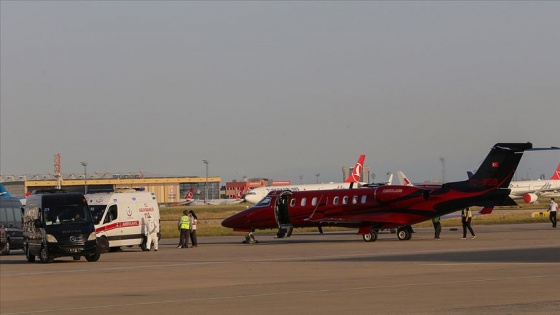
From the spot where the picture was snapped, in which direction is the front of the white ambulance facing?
facing the viewer and to the left of the viewer

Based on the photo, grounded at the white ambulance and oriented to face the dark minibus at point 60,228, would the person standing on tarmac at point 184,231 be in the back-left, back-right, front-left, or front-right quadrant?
back-left

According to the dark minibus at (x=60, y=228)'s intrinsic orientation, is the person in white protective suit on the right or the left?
on its left

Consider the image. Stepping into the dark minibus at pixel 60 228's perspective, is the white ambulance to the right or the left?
on its left

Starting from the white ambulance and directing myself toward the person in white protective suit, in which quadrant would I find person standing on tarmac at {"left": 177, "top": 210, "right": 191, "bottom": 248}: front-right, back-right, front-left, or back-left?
front-left

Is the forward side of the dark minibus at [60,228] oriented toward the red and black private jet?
no

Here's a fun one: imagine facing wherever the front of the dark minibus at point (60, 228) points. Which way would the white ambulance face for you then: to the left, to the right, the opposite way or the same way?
to the right

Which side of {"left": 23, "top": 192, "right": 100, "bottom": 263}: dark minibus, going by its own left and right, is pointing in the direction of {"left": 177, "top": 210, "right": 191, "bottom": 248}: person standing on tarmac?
left

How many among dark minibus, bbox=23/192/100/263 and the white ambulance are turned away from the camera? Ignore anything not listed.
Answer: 0
